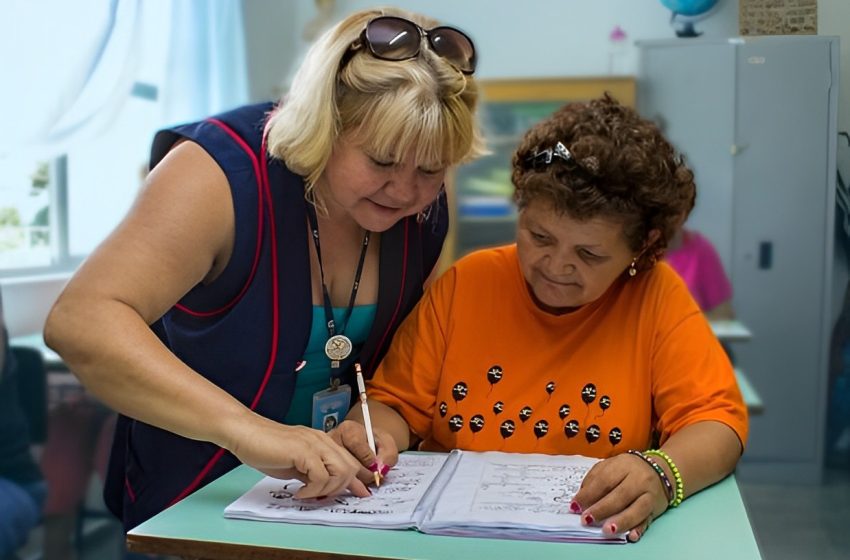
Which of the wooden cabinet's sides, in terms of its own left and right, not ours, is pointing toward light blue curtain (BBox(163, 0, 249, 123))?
right

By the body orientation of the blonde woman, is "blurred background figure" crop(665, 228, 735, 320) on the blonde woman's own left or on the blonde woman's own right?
on the blonde woman's own left

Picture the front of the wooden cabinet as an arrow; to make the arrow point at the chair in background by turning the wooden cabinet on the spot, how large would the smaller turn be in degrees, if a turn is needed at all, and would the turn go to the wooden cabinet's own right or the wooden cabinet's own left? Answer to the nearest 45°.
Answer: approximately 45° to the wooden cabinet's own right

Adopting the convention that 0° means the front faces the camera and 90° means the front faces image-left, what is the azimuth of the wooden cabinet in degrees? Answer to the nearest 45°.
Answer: approximately 0°

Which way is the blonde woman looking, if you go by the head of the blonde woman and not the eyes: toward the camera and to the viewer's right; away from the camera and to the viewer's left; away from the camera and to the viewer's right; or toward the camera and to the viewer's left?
toward the camera and to the viewer's right

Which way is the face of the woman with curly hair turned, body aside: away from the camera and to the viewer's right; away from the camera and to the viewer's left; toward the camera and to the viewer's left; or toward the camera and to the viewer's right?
toward the camera and to the viewer's left

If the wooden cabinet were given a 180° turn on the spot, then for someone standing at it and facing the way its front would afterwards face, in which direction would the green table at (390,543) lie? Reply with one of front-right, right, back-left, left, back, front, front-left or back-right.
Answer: back

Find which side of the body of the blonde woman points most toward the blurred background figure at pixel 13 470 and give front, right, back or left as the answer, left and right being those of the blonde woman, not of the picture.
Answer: back

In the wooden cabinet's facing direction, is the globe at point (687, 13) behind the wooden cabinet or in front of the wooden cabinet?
in front

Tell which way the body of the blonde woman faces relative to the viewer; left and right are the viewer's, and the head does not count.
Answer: facing the viewer and to the right of the viewer

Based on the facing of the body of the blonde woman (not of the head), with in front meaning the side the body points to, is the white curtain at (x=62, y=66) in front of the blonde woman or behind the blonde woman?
behind

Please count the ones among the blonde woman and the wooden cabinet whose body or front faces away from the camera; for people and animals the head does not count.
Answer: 0
